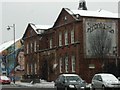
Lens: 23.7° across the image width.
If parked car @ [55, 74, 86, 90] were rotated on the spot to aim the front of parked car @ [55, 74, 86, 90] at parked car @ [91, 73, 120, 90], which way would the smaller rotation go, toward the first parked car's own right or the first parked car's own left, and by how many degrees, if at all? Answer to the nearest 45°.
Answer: approximately 45° to the first parked car's own left

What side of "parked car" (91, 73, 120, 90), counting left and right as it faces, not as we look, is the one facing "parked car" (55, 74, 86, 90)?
right

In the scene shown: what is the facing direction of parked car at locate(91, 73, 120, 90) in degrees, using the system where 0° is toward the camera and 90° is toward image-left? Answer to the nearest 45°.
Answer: approximately 315°

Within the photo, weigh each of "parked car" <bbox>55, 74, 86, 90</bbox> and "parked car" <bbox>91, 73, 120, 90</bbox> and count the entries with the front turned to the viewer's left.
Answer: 0

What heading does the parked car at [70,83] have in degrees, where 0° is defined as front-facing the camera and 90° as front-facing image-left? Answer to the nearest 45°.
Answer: approximately 315°
